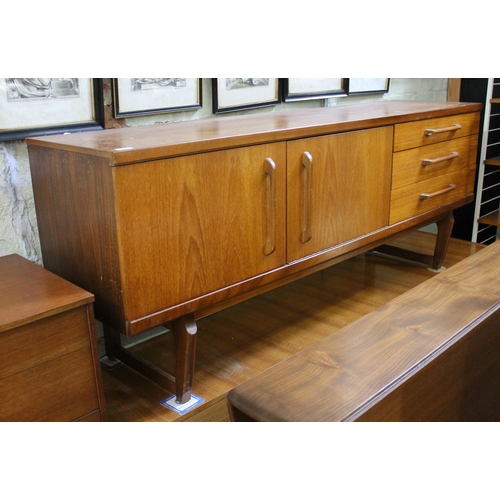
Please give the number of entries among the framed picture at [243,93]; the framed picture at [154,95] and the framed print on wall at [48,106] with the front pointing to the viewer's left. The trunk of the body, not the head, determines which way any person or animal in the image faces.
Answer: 0

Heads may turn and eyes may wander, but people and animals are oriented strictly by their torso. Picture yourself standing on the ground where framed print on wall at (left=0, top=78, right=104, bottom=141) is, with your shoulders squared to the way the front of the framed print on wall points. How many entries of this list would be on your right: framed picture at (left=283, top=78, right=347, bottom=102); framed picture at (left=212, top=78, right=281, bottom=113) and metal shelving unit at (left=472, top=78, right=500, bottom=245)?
0

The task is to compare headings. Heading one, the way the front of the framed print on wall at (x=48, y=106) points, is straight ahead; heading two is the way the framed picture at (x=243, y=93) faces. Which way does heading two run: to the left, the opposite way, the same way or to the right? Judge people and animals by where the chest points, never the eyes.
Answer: the same way

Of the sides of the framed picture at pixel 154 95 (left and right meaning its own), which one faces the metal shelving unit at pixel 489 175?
left

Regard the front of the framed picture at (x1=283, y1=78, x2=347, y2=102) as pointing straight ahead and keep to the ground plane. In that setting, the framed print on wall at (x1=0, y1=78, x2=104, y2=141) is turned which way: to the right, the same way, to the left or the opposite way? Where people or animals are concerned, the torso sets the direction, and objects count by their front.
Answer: the same way

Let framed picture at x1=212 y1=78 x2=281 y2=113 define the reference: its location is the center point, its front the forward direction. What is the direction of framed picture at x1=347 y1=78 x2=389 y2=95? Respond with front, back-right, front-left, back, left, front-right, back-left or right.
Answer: left

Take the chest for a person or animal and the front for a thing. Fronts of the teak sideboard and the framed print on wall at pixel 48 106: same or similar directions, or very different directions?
same or similar directions

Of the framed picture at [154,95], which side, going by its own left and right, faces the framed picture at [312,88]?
left

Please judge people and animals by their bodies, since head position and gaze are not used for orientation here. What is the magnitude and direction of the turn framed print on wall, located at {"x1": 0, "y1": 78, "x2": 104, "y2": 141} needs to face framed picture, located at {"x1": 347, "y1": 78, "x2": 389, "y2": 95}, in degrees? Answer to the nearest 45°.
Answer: approximately 90° to its left

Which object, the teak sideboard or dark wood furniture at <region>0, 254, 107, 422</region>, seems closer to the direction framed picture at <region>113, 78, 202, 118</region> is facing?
the teak sideboard

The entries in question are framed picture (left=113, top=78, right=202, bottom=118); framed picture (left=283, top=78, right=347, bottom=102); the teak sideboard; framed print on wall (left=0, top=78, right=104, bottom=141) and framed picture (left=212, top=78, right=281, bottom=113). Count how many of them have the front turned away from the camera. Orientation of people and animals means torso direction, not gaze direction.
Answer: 0

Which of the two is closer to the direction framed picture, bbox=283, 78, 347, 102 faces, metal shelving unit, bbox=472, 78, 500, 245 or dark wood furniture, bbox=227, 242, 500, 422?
the dark wood furniture
